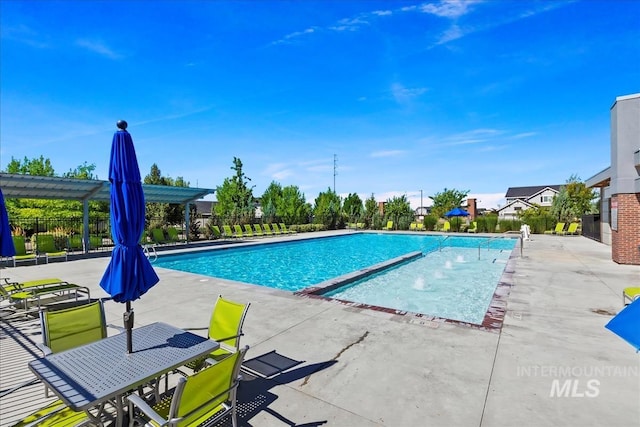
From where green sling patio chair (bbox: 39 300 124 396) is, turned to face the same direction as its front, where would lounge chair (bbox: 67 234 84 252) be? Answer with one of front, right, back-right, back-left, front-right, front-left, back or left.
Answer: back-left

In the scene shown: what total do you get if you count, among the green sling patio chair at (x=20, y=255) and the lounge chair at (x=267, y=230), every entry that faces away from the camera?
0

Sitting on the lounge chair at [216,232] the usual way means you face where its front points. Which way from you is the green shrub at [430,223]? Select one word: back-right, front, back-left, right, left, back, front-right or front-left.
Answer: front-left

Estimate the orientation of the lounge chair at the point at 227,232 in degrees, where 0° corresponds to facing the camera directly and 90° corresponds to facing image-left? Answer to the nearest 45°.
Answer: approximately 315°

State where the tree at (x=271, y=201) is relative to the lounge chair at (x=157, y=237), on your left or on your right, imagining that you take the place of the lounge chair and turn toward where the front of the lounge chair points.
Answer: on your left

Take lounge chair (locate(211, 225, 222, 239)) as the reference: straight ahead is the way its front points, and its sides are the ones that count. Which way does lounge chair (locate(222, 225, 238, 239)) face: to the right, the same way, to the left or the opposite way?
the same way

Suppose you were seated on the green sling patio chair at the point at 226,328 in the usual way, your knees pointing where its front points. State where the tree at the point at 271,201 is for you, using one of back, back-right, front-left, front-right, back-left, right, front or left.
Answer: back-right

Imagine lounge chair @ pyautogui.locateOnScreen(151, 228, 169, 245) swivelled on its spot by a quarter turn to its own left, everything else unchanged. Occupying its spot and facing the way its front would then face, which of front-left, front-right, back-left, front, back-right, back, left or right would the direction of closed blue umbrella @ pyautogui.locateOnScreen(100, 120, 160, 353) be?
back-right

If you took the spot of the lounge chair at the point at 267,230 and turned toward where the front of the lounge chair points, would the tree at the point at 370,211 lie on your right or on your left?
on your left

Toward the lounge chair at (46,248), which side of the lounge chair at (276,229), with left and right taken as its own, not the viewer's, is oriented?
right

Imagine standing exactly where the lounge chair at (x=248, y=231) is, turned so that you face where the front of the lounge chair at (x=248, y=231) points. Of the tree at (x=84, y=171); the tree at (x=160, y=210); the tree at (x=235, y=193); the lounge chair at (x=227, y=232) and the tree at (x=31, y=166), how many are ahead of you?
0

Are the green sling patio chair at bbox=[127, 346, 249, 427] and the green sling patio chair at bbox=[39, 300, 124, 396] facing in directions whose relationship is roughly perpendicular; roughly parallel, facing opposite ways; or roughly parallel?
roughly parallel, facing opposite ways

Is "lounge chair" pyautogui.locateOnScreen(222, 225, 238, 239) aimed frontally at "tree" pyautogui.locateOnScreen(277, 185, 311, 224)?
no

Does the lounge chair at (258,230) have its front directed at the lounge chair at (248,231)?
no

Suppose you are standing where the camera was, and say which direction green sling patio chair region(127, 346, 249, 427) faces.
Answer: facing away from the viewer and to the left of the viewer

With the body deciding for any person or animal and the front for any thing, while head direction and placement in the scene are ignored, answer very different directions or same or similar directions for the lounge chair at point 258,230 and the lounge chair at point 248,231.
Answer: same or similar directions
